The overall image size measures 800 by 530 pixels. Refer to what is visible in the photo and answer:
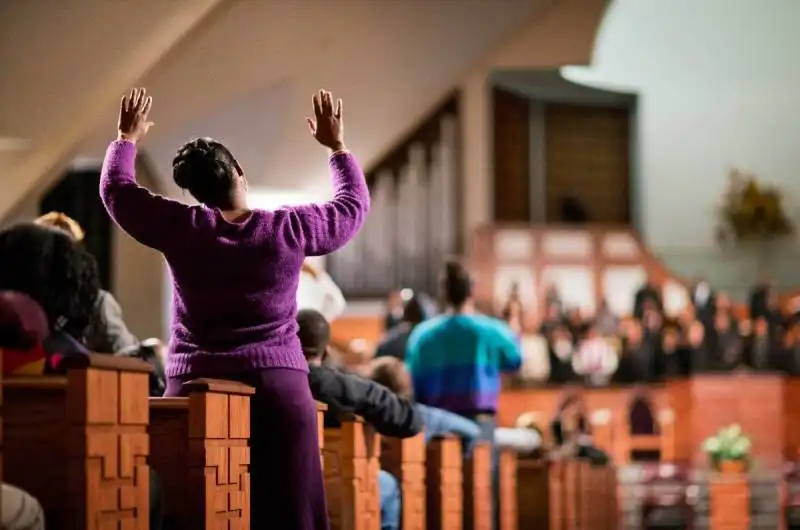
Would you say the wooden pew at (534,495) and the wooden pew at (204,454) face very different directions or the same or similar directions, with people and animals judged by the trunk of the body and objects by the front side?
same or similar directions

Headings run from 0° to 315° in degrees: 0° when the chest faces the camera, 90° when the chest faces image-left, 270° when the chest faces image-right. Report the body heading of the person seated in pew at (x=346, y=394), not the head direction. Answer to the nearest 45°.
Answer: approximately 225°

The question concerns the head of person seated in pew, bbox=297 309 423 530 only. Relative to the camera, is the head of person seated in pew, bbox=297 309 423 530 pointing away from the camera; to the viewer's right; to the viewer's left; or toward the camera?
away from the camera

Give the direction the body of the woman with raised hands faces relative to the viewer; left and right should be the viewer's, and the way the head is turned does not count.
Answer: facing away from the viewer

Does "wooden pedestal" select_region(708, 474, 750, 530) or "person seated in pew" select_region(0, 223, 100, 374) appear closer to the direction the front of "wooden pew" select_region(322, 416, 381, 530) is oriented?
the wooden pedestal

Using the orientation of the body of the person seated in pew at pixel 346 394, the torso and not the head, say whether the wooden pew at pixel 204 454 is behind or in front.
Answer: behind

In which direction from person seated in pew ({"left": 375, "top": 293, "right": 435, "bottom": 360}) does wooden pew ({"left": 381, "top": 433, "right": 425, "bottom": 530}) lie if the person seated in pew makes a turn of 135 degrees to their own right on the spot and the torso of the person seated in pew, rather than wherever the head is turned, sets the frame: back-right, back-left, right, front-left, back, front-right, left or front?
front

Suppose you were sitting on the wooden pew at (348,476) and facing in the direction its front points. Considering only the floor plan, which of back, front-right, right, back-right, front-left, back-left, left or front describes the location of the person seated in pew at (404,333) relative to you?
front-left

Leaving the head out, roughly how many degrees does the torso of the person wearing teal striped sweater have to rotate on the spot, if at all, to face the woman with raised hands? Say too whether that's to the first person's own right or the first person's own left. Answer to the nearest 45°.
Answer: approximately 180°

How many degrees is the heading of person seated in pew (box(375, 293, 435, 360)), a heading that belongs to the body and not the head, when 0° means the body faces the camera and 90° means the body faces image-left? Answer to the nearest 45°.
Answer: approximately 225°

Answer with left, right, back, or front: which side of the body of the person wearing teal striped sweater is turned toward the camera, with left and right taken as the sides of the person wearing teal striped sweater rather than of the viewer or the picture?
back

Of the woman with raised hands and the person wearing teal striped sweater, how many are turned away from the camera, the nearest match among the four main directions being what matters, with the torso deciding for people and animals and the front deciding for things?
2

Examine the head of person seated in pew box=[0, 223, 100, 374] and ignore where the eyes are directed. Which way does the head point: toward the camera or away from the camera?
away from the camera
